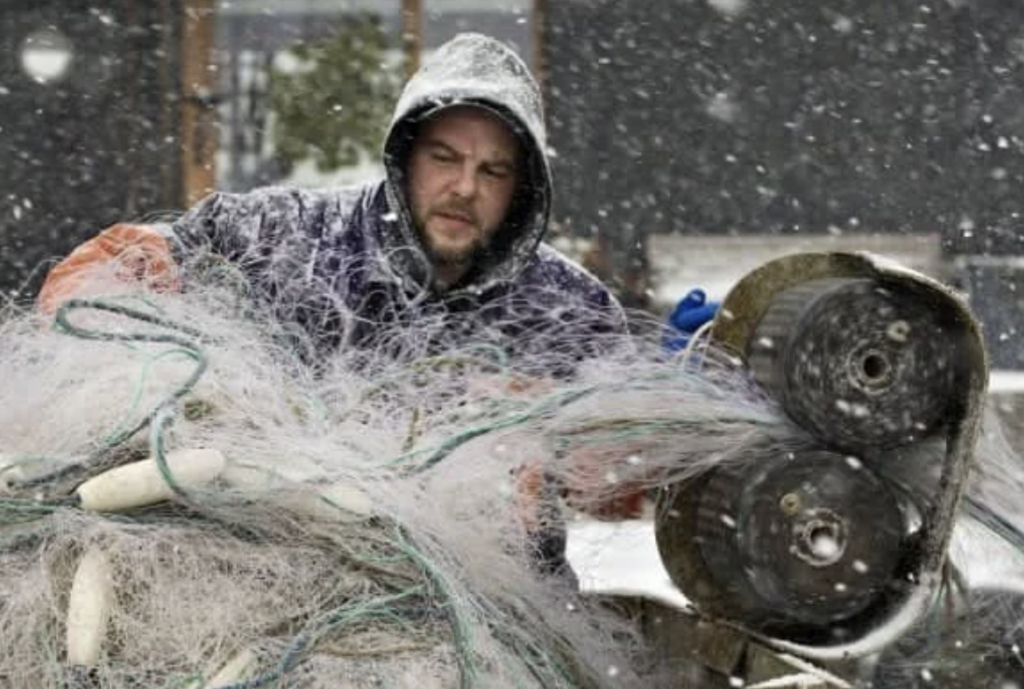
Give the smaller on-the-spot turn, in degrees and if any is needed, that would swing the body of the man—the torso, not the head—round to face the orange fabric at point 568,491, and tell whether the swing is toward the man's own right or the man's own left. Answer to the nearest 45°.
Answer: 0° — they already face it

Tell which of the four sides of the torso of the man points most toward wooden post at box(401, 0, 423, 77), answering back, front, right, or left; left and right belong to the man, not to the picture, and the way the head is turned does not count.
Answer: back

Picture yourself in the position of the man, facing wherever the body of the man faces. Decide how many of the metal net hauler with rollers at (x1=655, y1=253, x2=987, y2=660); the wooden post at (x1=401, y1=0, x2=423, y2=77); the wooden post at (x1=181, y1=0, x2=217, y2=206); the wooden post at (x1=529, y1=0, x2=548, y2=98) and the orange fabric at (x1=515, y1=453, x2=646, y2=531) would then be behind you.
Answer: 3

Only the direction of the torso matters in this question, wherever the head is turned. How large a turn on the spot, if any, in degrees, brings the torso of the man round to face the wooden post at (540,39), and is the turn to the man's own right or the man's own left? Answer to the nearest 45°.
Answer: approximately 180°

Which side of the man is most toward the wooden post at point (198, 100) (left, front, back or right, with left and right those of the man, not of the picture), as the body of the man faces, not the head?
back

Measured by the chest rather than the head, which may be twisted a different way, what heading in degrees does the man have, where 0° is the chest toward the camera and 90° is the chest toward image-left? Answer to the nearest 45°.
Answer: approximately 0°

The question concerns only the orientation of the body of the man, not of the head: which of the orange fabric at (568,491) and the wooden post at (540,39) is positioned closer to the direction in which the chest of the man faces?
the orange fabric
